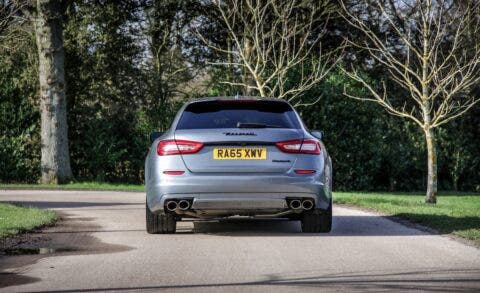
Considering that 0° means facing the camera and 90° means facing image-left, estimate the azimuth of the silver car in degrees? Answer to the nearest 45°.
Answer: approximately 180°
